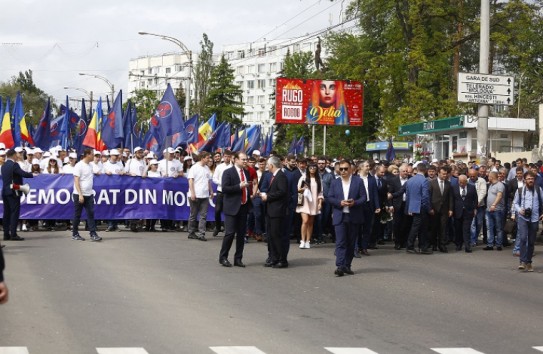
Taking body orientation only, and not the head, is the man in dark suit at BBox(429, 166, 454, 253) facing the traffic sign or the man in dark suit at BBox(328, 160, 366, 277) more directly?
the man in dark suit

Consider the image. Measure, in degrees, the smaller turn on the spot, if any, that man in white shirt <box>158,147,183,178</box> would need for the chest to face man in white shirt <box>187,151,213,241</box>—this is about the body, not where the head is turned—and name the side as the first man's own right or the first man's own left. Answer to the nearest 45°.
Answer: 0° — they already face them

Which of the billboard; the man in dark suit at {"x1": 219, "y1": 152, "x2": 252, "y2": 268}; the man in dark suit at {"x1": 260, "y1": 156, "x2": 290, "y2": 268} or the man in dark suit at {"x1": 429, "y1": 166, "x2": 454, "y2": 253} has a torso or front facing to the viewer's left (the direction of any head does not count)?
the man in dark suit at {"x1": 260, "y1": 156, "x2": 290, "y2": 268}

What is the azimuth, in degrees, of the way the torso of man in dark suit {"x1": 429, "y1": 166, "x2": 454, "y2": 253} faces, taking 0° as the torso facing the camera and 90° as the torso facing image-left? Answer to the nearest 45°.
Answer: approximately 0°

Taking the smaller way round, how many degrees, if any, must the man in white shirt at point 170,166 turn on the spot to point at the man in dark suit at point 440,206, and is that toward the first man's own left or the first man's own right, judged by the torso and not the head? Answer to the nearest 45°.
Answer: approximately 45° to the first man's own left

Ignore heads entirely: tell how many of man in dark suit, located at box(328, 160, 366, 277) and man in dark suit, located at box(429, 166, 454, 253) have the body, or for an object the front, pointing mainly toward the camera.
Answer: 2

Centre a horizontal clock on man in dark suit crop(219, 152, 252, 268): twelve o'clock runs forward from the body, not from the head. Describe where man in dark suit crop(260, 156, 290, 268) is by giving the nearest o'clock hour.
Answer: man in dark suit crop(260, 156, 290, 268) is roughly at 10 o'clock from man in dark suit crop(219, 152, 252, 268).

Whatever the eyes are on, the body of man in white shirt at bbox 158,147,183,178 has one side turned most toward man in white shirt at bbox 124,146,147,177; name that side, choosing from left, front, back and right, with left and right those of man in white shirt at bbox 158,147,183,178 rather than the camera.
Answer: right

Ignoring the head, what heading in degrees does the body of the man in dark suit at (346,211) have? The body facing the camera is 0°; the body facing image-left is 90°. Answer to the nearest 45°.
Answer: approximately 0°
